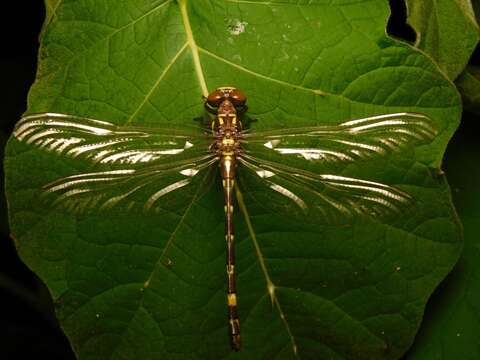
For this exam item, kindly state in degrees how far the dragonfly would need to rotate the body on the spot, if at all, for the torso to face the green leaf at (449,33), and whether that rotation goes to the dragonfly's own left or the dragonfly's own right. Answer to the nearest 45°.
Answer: approximately 90° to the dragonfly's own right

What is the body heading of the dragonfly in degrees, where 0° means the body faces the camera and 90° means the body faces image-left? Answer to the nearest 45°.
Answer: approximately 180°

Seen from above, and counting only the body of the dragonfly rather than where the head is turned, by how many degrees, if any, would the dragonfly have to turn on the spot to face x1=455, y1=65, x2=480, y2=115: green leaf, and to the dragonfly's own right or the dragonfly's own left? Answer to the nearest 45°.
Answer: approximately 90° to the dragonfly's own right

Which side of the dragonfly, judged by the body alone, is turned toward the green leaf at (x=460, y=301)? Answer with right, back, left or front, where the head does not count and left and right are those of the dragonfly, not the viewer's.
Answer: right
